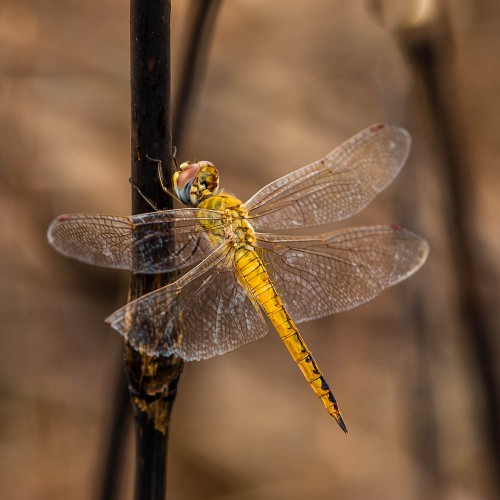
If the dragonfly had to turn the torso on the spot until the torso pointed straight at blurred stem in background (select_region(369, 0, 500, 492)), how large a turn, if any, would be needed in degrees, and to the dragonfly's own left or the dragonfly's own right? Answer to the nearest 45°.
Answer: approximately 135° to the dragonfly's own right

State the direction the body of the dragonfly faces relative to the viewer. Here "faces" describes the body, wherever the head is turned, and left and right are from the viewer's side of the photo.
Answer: facing away from the viewer and to the left of the viewer
